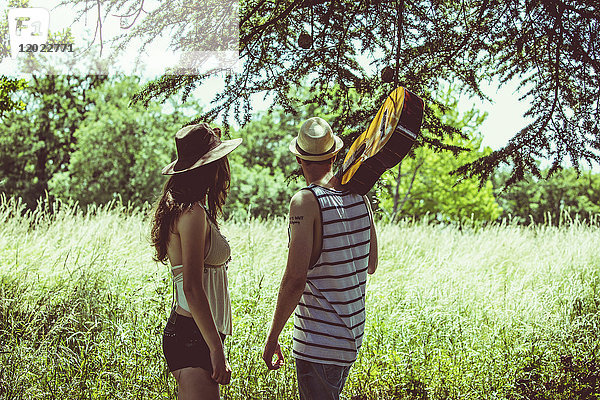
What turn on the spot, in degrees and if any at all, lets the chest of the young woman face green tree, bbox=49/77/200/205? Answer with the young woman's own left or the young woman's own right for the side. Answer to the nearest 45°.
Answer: approximately 90° to the young woman's own left

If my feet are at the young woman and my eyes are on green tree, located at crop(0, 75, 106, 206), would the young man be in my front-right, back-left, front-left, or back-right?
back-right

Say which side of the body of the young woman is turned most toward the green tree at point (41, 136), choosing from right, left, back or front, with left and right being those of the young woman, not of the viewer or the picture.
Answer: left
